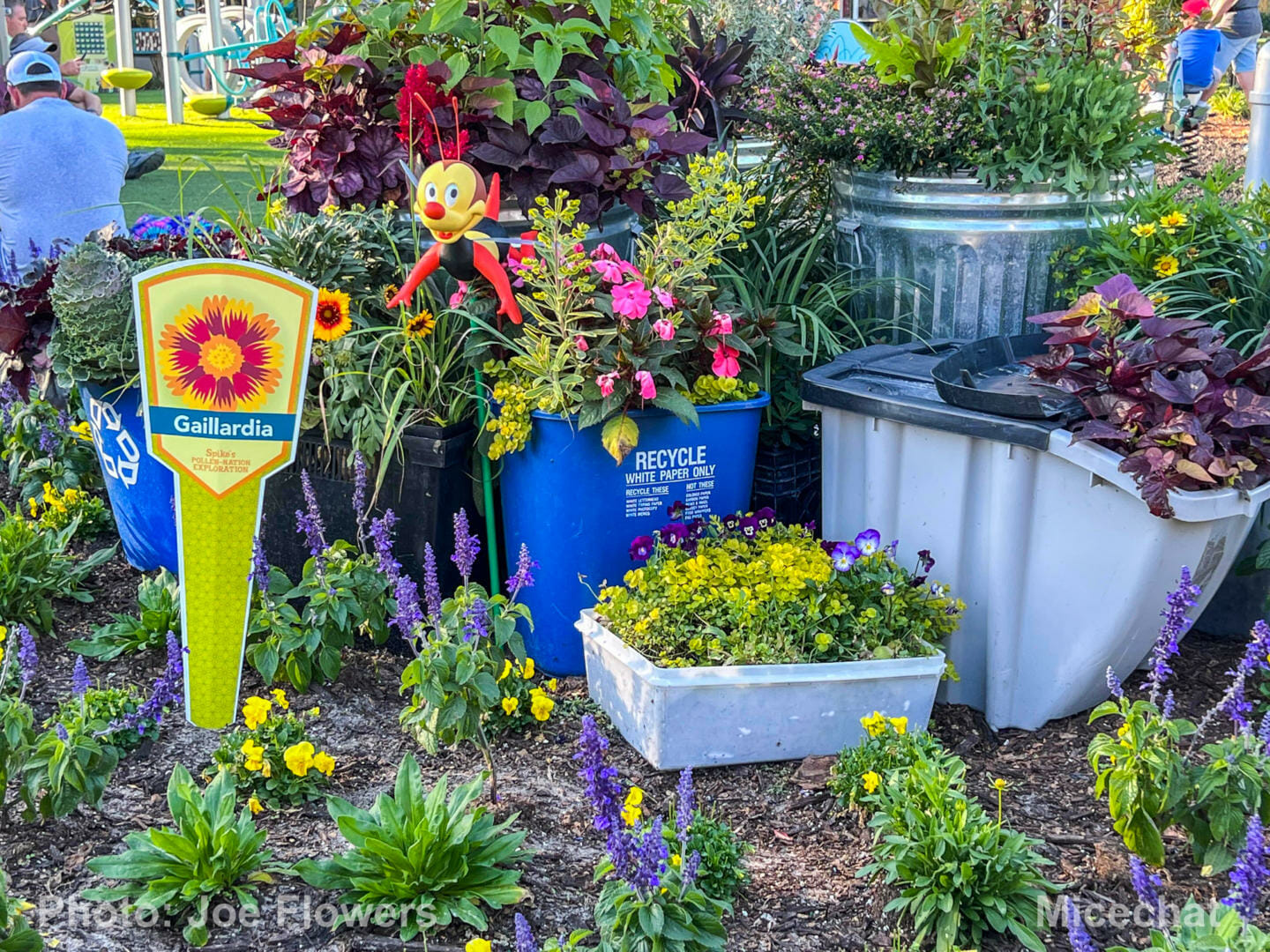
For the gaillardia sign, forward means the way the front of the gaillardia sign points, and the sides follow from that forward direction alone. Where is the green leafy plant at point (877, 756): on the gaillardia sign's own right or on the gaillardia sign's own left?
on the gaillardia sign's own left

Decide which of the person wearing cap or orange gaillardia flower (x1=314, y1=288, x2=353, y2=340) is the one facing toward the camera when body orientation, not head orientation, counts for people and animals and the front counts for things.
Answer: the orange gaillardia flower

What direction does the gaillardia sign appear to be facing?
toward the camera

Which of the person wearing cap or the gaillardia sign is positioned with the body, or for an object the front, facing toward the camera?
the gaillardia sign

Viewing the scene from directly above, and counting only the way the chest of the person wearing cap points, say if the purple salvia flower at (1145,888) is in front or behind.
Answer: behind

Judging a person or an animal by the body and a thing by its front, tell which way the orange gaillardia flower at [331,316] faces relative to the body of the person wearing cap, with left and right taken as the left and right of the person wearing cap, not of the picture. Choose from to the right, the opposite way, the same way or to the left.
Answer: the opposite way

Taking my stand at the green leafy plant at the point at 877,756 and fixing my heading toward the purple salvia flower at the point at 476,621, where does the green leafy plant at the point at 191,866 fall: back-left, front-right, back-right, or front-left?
front-left

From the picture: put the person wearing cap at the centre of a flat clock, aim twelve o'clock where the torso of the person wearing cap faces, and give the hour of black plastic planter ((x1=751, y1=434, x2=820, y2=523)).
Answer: The black plastic planter is roughly at 5 o'clock from the person wearing cap.

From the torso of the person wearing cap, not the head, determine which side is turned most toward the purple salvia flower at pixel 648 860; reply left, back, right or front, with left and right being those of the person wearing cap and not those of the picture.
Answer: back

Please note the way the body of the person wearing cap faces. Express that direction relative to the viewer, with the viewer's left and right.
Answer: facing away from the viewer

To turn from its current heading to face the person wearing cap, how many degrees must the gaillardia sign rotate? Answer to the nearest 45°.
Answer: approximately 180°

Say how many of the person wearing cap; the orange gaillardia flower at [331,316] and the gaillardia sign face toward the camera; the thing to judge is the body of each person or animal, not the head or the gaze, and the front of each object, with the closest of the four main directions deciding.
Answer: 2

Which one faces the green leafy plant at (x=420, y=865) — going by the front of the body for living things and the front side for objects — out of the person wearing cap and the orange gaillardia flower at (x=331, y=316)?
the orange gaillardia flower

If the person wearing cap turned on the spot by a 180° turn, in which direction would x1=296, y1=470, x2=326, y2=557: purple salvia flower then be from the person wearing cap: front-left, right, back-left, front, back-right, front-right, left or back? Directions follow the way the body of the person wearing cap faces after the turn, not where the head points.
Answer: front

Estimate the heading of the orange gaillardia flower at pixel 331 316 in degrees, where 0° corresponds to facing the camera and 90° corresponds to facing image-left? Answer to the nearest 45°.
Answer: approximately 0°

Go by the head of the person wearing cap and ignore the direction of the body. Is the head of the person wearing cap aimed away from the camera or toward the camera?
away from the camera
